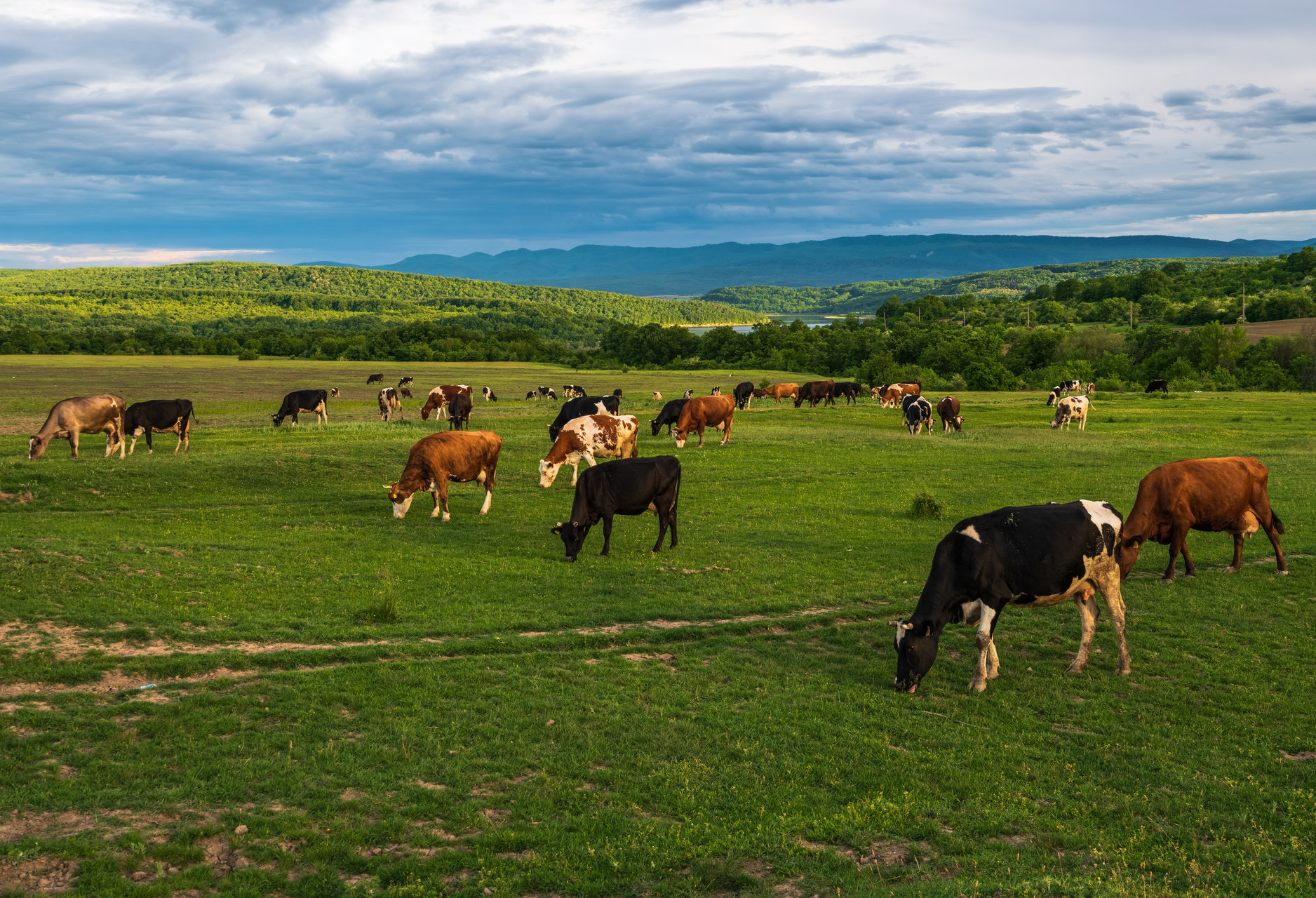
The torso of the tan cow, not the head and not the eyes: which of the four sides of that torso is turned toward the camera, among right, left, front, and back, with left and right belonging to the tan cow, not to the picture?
left

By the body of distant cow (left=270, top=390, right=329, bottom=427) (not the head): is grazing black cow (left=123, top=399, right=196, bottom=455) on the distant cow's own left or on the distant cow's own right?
on the distant cow's own left

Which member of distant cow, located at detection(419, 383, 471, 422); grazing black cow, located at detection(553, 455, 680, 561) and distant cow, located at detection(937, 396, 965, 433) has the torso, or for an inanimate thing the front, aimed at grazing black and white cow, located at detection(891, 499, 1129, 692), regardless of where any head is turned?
distant cow, located at detection(937, 396, 965, 433)

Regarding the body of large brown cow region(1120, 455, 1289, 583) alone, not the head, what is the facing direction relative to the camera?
to the viewer's left

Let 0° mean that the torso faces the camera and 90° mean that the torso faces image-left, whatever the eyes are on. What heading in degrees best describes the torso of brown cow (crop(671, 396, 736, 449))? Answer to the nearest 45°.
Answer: approximately 45°

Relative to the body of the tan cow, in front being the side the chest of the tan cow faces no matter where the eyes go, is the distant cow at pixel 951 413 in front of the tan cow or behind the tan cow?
behind

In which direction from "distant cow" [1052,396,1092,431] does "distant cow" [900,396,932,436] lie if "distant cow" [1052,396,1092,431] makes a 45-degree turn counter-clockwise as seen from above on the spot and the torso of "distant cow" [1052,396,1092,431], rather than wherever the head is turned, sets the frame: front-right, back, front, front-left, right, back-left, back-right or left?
front-right

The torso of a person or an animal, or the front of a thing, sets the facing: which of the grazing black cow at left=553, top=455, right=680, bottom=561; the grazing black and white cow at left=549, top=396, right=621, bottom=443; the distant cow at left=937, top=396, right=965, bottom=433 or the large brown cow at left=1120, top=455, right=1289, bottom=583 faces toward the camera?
the distant cow

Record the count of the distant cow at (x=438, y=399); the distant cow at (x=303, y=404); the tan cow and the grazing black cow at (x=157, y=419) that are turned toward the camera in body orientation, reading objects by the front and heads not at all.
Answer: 0

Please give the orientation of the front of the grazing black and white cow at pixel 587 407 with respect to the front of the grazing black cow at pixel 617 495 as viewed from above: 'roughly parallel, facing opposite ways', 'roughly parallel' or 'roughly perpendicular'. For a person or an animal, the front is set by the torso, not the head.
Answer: roughly parallel

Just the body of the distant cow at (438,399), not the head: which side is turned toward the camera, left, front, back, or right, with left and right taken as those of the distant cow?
left

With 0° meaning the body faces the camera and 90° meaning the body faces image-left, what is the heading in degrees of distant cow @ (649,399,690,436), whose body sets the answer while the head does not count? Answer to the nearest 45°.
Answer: approximately 45°

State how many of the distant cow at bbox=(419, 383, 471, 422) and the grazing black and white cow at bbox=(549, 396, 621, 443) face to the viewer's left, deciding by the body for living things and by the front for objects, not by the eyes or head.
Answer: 2
